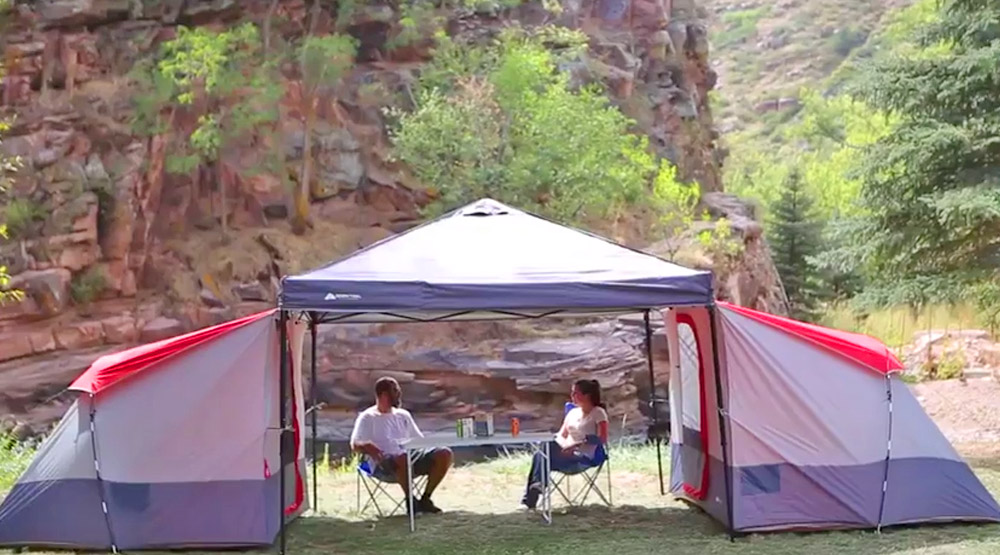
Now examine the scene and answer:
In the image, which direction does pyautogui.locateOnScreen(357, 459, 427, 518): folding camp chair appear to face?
to the viewer's right

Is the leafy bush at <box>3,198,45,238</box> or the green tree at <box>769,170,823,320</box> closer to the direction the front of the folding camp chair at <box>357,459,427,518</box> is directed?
the green tree

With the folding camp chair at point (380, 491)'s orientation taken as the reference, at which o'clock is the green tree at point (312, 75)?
The green tree is roughly at 9 o'clock from the folding camp chair.

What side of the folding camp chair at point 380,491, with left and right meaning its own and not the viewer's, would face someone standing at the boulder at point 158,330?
left

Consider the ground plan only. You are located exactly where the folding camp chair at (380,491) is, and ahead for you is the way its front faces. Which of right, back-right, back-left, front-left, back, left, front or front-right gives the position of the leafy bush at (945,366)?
front-left

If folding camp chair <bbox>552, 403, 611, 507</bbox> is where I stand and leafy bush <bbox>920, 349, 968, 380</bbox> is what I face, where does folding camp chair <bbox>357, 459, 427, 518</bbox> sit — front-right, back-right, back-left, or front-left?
back-left

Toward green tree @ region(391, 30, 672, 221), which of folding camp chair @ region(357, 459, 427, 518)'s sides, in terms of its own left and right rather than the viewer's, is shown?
left

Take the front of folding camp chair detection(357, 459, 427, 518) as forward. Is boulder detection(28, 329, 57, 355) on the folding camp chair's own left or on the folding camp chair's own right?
on the folding camp chair's own left

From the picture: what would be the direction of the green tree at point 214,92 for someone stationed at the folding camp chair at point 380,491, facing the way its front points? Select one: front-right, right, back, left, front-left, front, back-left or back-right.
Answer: left

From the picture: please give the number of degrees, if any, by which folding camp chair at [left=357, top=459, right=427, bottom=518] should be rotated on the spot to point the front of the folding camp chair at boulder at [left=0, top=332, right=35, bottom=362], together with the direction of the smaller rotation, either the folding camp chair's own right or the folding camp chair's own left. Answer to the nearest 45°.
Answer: approximately 135° to the folding camp chair's own left

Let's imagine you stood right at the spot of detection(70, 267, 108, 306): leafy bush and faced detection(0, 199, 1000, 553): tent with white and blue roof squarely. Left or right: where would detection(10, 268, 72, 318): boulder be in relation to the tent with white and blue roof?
right
